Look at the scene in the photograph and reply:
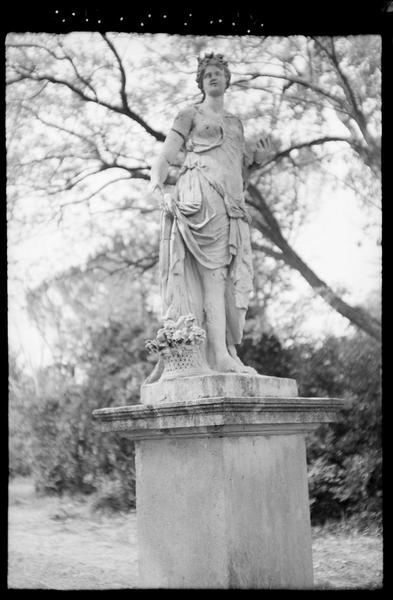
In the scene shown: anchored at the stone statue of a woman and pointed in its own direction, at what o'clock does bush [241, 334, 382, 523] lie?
The bush is roughly at 8 o'clock from the stone statue of a woman.

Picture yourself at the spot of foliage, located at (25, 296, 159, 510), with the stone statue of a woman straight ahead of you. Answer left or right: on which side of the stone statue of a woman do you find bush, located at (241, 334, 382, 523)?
left

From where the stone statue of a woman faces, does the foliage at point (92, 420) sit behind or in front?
behind

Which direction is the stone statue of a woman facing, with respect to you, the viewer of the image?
facing the viewer and to the right of the viewer

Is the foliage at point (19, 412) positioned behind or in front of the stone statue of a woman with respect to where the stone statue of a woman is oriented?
behind
